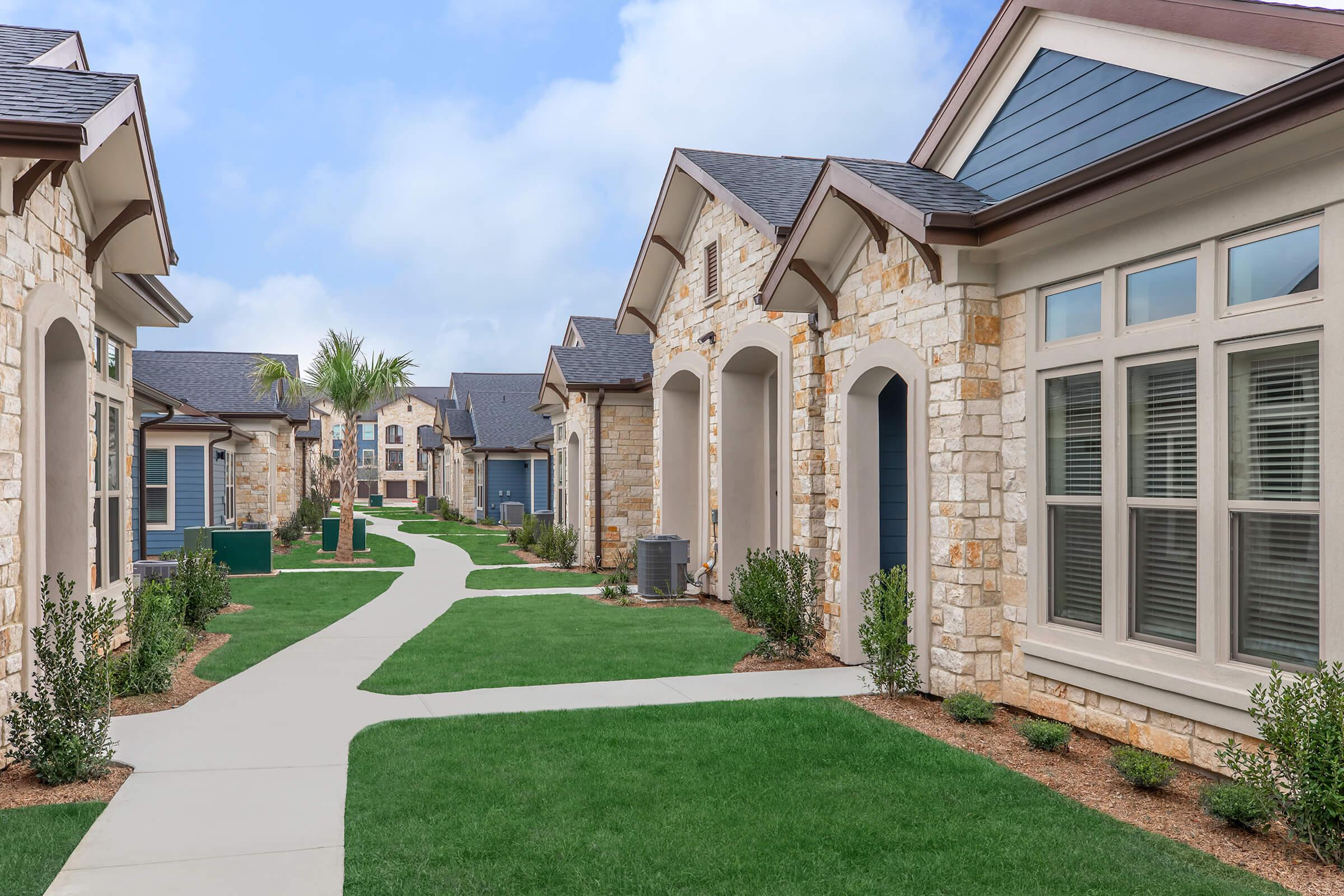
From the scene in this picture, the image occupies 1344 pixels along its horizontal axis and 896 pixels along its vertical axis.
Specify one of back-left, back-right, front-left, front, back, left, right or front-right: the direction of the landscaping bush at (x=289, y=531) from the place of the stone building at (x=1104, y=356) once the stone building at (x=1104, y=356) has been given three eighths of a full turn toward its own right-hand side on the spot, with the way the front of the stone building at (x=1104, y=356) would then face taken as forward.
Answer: front-left

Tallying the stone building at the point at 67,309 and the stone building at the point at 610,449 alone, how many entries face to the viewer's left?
1

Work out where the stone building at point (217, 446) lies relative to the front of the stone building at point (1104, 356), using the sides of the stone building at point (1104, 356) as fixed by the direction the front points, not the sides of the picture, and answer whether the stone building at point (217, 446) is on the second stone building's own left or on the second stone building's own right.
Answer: on the second stone building's own right

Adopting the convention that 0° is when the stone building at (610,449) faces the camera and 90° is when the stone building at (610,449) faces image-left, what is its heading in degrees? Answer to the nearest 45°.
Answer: approximately 90°

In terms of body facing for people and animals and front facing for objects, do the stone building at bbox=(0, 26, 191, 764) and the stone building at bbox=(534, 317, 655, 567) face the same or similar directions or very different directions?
very different directions

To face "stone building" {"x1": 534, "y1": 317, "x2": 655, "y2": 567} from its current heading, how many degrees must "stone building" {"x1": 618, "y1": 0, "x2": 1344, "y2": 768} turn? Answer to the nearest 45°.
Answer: approximately 90° to its right

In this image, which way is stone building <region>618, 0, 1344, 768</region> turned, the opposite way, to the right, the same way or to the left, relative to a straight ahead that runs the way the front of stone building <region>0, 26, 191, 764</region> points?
the opposite way

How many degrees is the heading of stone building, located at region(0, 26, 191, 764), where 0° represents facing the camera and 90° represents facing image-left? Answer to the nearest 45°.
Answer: approximately 270°

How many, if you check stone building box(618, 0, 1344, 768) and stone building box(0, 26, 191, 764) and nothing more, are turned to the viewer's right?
1

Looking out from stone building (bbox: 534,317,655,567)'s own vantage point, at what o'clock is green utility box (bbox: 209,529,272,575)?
The green utility box is roughly at 12 o'clock from the stone building.

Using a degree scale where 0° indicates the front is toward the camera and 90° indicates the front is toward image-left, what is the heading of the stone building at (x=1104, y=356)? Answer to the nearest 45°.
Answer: approximately 45°

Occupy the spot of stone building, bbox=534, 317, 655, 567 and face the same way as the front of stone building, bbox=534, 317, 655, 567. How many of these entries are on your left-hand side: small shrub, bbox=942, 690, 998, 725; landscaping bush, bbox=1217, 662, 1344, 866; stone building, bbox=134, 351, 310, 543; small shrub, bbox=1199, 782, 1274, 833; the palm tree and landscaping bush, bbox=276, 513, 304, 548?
3

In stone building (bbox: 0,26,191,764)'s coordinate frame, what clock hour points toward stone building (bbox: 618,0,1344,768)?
stone building (bbox: 618,0,1344,768) is roughly at 1 o'clock from stone building (bbox: 0,26,191,764).

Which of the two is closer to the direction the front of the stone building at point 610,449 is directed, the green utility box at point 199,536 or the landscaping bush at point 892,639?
the green utility box
